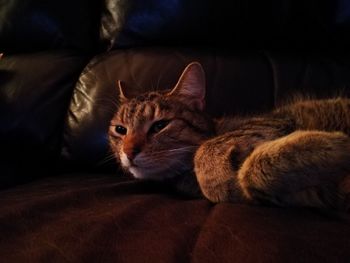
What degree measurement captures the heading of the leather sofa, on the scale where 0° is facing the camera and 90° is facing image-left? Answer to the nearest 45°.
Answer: approximately 0°
